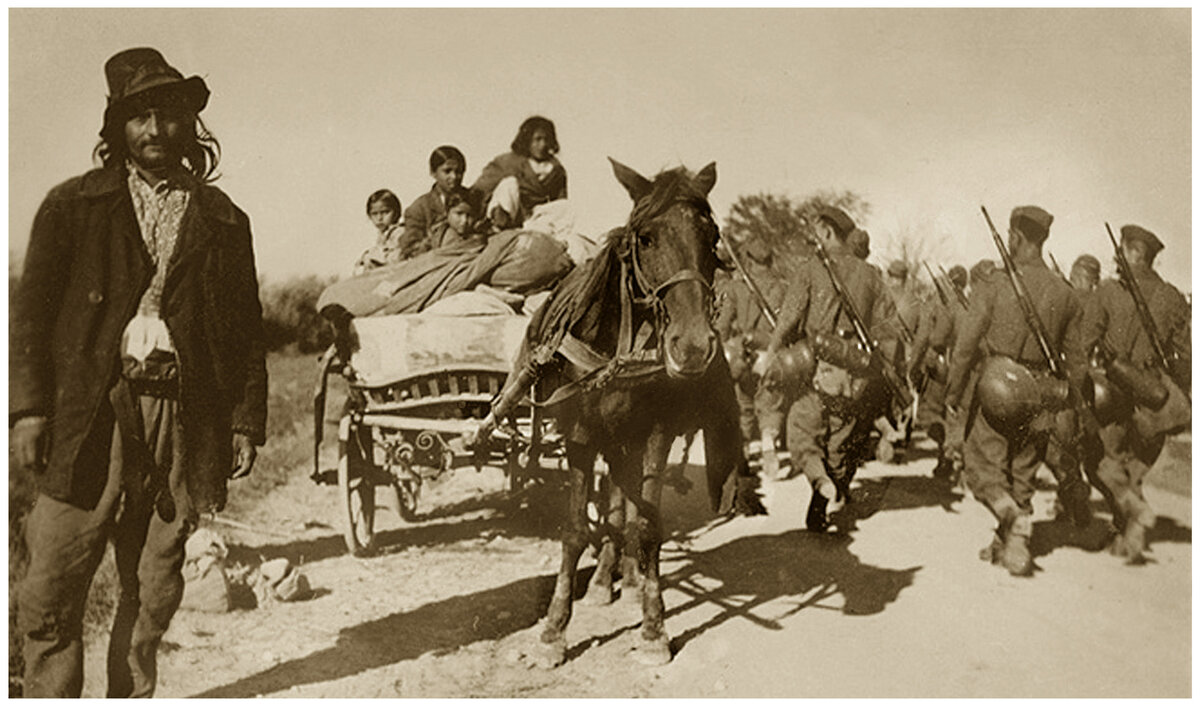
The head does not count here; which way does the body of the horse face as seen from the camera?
toward the camera

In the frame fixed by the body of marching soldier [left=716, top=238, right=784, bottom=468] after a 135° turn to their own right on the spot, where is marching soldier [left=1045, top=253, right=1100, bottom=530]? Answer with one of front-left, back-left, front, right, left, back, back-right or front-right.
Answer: front-left

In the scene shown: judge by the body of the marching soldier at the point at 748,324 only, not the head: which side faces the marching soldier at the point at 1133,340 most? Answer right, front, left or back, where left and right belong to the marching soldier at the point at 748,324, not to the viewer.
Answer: right

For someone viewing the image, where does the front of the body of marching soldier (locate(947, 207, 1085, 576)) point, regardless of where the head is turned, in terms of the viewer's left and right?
facing away from the viewer

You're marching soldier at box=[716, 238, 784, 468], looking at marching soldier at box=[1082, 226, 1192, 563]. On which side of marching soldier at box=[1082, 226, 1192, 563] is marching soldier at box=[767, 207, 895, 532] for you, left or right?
right

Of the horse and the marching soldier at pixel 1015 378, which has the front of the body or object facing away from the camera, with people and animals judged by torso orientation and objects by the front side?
the marching soldier

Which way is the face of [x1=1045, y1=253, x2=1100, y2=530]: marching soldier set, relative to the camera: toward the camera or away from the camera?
away from the camera

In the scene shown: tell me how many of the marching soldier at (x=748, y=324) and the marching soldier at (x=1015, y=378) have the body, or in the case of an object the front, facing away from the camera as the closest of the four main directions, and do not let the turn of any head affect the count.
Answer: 2

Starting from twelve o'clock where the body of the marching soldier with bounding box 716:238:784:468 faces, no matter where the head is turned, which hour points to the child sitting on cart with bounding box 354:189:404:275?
The child sitting on cart is roughly at 8 o'clock from the marching soldier.

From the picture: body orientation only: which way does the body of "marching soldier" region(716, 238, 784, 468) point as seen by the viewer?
away from the camera

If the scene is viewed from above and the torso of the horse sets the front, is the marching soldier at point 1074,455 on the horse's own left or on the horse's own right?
on the horse's own left

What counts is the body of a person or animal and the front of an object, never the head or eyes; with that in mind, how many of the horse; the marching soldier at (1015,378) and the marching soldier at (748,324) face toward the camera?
1

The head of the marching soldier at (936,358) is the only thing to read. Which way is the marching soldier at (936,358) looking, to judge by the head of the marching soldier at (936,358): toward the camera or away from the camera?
away from the camera
